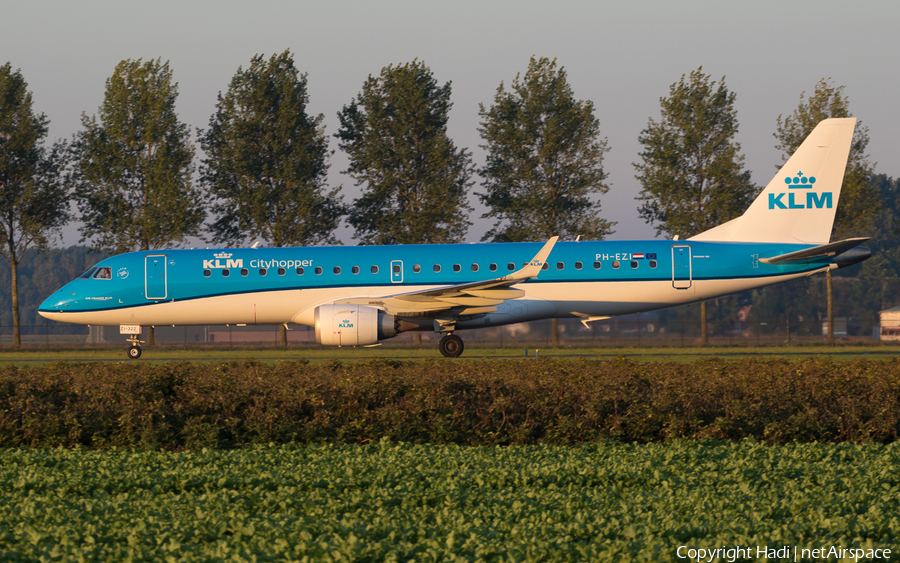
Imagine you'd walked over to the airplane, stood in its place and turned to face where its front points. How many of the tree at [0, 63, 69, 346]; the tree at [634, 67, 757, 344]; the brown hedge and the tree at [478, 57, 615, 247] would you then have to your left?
1

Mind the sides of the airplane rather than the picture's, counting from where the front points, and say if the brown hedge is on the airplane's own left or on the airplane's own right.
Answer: on the airplane's own left

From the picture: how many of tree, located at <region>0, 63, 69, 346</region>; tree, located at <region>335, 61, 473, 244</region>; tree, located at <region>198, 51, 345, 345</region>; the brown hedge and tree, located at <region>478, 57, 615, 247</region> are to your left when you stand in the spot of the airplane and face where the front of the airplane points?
1

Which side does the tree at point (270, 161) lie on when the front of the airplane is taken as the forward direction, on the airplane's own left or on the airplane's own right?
on the airplane's own right

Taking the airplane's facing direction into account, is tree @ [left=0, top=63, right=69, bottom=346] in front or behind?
in front

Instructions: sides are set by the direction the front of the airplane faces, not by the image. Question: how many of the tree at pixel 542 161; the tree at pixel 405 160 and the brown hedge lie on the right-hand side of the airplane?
2

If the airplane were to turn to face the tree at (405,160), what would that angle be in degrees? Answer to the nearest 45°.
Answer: approximately 90° to its right

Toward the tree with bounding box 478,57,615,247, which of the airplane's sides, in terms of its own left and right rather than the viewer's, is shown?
right

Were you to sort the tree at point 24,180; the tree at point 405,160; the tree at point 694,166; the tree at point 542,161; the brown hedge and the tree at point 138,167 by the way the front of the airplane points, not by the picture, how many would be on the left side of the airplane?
1

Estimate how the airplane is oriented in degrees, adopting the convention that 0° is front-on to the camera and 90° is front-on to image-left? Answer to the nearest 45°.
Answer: approximately 90°

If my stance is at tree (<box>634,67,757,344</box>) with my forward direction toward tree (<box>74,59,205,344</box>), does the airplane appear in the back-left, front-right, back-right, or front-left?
front-left

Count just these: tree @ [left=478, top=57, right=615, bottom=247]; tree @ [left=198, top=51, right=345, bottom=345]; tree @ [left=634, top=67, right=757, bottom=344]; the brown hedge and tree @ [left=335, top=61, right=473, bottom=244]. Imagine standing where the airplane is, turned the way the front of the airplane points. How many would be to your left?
1
